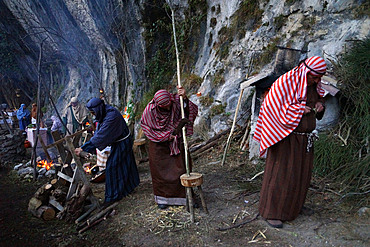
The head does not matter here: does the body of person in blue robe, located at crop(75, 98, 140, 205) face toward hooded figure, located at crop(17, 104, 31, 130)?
no

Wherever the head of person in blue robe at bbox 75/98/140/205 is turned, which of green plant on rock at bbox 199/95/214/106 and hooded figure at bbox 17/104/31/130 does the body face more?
the hooded figure

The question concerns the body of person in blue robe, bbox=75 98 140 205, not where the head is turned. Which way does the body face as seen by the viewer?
to the viewer's left

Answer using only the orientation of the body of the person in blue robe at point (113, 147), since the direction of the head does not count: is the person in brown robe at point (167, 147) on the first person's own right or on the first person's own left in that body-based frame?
on the first person's own left

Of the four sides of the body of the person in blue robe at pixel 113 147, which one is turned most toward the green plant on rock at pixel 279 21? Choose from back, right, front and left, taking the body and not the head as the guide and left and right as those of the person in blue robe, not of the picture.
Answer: back

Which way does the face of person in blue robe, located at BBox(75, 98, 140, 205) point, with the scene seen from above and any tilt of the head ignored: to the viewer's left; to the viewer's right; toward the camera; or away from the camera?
to the viewer's left

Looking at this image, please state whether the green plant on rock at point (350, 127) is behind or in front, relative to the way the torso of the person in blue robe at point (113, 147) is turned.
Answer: behind

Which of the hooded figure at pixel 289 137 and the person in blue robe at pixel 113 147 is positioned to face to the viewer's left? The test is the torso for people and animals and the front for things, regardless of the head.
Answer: the person in blue robe

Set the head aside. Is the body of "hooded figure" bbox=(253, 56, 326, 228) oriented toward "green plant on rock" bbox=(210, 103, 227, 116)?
no

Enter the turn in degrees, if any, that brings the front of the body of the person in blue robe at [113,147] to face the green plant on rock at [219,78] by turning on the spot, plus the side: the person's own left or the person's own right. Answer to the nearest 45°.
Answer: approximately 135° to the person's own right

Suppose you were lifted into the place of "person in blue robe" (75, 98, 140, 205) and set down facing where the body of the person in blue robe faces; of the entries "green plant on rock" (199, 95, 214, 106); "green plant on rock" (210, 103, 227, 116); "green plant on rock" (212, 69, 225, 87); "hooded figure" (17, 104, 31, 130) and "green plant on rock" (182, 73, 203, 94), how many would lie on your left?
0

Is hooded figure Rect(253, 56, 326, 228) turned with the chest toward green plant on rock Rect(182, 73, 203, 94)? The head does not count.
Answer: no

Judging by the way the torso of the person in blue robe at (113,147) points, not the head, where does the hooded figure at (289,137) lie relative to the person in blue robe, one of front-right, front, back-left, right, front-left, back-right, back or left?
back-left
